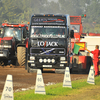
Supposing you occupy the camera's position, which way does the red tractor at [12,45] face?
facing the viewer and to the left of the viewer
